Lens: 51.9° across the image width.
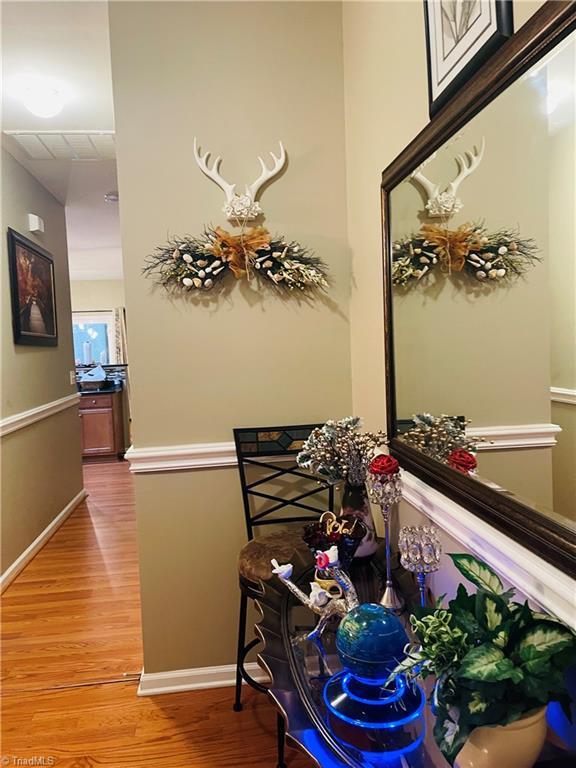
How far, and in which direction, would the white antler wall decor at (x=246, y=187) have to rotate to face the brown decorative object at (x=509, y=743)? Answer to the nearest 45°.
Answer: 0° — it already faces it

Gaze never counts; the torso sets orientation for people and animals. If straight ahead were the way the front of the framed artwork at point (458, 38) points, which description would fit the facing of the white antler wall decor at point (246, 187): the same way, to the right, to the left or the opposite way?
to the left

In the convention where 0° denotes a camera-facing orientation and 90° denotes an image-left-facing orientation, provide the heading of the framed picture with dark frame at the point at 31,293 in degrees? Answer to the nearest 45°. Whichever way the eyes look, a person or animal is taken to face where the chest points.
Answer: approximately 315°

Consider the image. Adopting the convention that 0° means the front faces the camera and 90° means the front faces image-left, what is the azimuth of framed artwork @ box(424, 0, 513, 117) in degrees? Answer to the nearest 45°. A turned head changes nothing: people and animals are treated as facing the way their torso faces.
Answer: approximately 45°

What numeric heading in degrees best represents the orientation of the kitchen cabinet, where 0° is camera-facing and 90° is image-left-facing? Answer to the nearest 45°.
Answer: approximately 0°

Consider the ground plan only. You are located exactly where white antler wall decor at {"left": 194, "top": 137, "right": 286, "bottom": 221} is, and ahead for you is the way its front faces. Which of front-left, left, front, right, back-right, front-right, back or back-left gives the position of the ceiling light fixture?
back-right

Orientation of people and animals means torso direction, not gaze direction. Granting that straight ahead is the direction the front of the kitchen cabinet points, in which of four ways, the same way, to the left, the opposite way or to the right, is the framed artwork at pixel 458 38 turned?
to the right

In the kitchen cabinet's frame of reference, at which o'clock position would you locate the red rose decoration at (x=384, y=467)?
The red rose decoration is roughly at 12 o'clock from the kitchen cabinet.

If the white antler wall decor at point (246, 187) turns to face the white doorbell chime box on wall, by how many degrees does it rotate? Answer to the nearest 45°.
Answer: approximately 135° to its right

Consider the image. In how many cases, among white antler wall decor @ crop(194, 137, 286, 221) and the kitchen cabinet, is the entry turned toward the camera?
2

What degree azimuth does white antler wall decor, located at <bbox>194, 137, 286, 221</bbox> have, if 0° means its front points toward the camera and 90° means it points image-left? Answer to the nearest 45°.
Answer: approximately 0°
